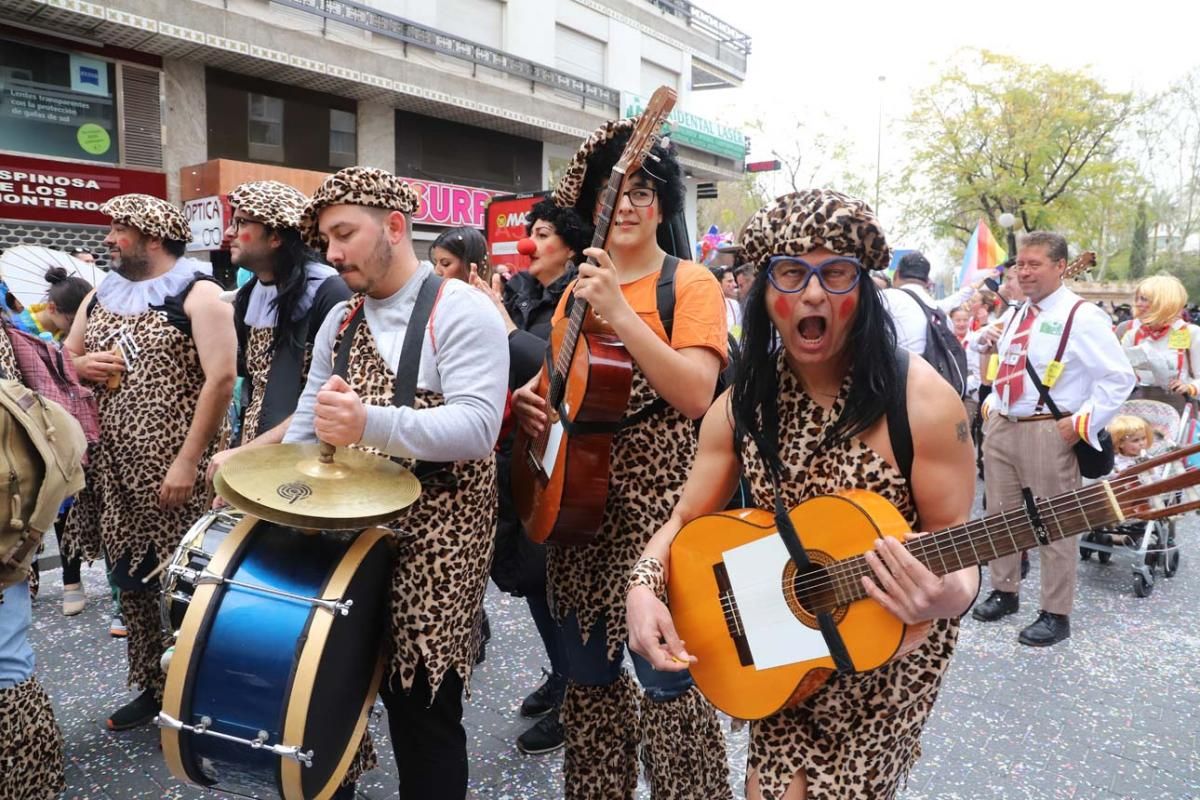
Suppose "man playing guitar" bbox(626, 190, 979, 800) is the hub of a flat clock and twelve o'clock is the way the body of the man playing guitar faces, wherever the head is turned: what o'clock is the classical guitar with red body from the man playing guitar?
The classical guitar with red body is roughly at 4 o'clock from the man playing guitar.

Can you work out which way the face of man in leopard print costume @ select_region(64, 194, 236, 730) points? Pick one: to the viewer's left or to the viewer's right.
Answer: to the viewer's left

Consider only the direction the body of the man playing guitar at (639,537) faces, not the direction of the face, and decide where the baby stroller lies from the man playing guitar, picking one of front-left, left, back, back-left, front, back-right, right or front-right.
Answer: back

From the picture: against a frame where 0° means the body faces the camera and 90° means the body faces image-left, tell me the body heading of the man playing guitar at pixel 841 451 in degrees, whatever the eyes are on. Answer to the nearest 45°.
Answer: approximately 0°

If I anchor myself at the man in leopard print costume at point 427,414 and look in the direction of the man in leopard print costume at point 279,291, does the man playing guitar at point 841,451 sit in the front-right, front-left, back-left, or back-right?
back-right

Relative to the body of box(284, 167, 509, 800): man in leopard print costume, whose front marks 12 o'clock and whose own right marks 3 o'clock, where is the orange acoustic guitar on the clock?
The orange acoustic guitar is roughly at 9 o'clock from the man in leopard print costume.

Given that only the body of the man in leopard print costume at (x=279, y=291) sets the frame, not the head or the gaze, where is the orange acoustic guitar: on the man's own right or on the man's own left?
on the man's own left

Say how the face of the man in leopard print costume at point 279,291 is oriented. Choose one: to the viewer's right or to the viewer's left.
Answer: to the viewer's left

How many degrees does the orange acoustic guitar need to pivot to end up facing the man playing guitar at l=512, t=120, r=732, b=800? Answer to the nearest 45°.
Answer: approximately 135° to its right

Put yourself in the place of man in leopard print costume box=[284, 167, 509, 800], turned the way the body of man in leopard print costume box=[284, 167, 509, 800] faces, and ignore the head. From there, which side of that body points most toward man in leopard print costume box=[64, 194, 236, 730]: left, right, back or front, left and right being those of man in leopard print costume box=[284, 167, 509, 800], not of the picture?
right

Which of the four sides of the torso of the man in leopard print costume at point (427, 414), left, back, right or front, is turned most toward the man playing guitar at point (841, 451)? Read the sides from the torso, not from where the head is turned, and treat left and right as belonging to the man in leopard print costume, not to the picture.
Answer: left

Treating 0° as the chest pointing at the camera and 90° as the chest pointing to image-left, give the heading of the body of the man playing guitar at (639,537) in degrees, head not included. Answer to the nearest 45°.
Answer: approximately 45°

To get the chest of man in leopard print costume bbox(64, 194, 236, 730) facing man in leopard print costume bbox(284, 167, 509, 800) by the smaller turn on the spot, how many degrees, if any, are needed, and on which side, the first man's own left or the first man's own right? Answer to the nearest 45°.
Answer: approximately 90° to the first man's own left

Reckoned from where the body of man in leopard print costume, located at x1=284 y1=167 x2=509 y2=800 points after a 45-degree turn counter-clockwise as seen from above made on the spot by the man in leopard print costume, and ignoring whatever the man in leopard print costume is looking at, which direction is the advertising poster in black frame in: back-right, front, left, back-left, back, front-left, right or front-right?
back
